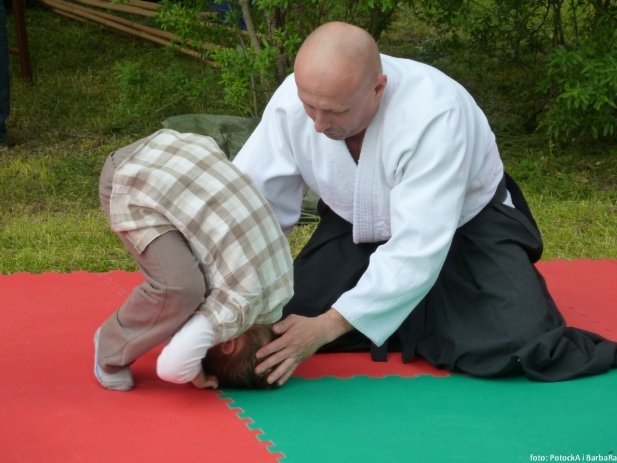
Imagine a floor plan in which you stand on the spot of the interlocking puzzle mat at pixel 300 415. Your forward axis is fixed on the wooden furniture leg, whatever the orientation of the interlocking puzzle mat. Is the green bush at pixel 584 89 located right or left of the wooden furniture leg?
right

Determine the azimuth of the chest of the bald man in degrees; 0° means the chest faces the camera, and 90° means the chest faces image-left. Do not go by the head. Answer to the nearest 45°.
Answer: approximately 45°

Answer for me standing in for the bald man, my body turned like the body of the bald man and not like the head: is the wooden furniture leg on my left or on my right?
on my right

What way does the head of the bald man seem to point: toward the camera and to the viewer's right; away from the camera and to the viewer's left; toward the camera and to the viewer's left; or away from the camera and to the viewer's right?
toward the camera and to the viewer's left
